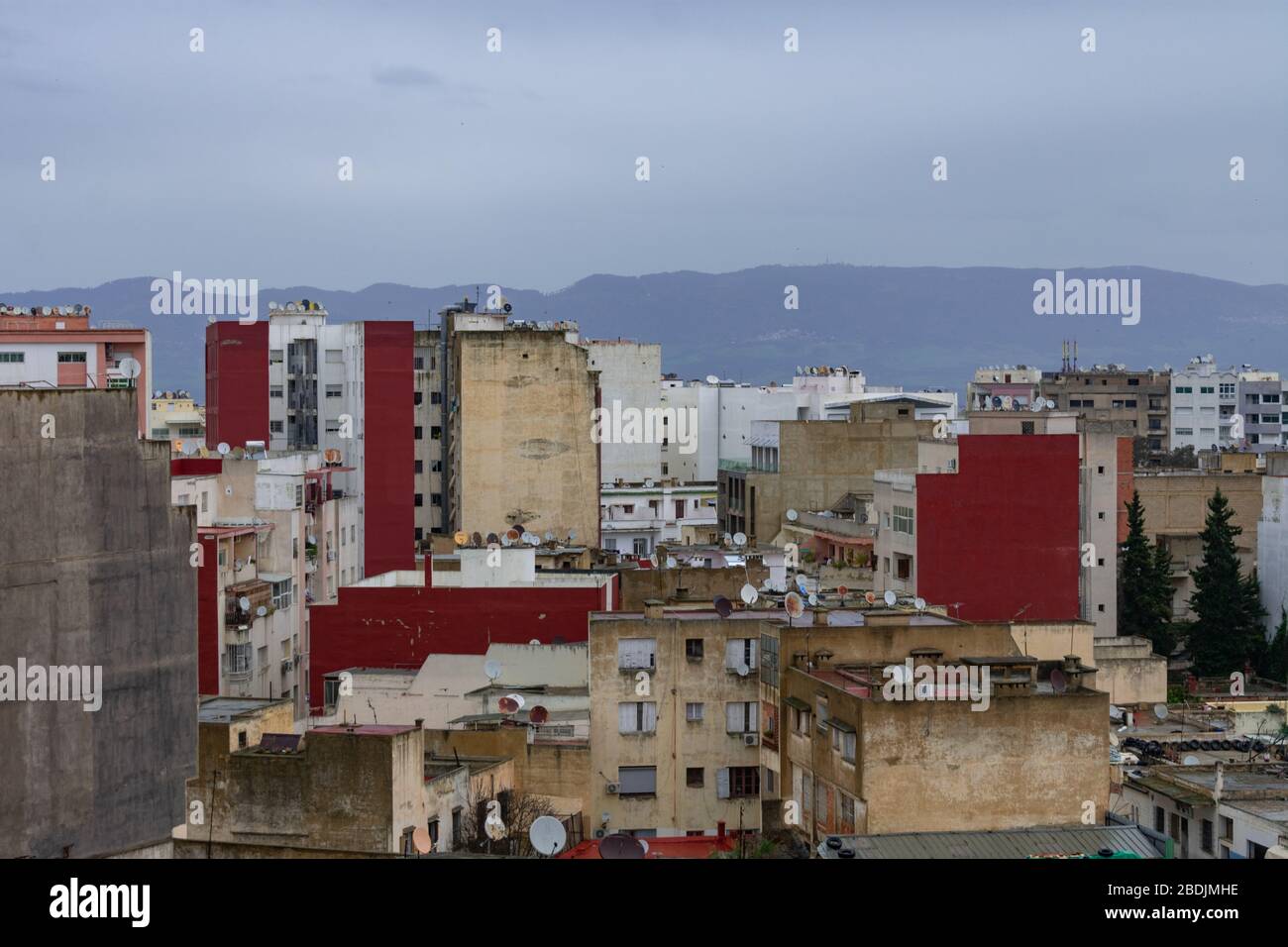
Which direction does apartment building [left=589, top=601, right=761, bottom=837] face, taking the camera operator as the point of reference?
facing the viewer

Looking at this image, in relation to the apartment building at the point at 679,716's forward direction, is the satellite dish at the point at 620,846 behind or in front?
in front

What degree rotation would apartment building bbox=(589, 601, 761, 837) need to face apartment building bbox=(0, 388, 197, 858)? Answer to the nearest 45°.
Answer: approximately 90° to its right

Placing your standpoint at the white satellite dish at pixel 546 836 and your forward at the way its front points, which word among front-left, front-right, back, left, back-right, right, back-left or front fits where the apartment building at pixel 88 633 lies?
back-right

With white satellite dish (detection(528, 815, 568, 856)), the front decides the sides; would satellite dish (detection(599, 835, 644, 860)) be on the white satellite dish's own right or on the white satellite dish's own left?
on the white satellite dish's own left

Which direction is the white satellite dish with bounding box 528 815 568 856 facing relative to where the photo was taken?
toward the camera

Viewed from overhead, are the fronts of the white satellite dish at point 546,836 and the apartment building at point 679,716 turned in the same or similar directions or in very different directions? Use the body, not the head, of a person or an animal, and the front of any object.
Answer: same or similar directions

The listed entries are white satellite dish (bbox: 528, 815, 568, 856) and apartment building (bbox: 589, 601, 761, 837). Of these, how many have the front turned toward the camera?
2

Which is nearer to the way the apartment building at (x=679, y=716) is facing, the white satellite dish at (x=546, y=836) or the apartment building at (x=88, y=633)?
the white satellite dish

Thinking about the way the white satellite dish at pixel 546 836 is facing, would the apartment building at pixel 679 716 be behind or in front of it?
behind

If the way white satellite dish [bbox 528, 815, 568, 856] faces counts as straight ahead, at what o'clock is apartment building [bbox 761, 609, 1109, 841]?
The apartment building is roughly at 8 o'clock from the white satellite dish.

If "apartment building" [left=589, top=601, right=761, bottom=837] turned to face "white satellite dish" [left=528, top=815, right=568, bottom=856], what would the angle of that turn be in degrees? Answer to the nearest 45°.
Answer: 0° — it already faces it
